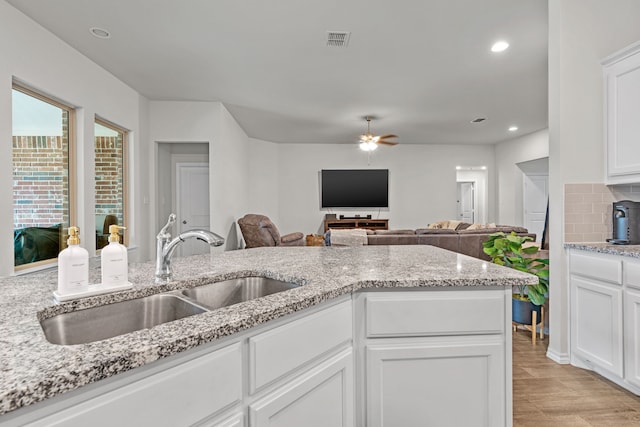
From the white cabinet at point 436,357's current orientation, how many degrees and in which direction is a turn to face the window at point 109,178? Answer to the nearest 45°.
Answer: approximately 135° to its right

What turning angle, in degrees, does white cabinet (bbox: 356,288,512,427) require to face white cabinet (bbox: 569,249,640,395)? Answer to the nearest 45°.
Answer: approximately 135° to its left

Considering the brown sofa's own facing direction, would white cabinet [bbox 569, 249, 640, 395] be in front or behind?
behind

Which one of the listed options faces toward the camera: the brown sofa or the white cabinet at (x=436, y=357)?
the white cabinet

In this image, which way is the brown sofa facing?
away from the camera

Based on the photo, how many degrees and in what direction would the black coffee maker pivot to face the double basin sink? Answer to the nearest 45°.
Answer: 0° — it already faces it

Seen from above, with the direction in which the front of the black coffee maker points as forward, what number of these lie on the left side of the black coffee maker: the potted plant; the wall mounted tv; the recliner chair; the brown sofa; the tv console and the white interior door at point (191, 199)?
0

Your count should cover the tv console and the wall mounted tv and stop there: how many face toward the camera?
2

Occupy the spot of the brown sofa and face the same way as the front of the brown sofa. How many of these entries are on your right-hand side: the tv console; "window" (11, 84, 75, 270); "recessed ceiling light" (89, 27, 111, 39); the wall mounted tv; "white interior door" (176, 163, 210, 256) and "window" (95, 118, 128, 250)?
0

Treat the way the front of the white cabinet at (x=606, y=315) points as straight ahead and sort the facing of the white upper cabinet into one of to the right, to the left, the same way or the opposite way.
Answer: the same way

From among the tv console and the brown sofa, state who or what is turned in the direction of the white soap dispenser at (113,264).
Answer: the tv console

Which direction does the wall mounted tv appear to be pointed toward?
toward the camera

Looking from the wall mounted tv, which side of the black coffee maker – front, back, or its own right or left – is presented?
right

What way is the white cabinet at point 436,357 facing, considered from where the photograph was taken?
facing the viewer

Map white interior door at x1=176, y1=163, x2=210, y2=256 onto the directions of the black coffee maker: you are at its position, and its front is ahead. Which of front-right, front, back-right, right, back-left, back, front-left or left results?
front-right

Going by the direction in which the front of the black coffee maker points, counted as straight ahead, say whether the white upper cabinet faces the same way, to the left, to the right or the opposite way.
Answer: the same way

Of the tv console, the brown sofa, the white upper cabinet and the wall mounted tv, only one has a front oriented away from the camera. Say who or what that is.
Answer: the brown sofa

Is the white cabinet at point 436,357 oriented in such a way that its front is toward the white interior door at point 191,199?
no

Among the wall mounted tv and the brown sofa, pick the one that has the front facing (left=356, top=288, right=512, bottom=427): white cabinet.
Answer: the wall mounted tv

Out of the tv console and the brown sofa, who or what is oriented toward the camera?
the tv console

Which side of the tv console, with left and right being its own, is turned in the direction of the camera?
front
